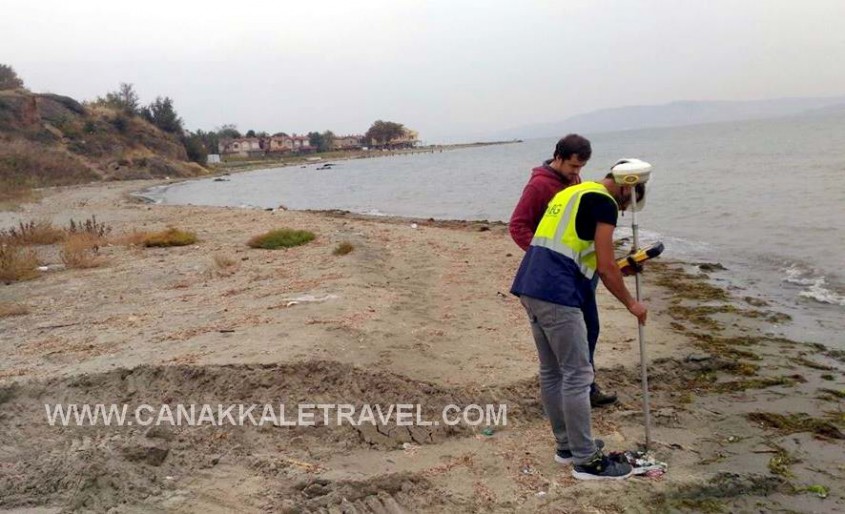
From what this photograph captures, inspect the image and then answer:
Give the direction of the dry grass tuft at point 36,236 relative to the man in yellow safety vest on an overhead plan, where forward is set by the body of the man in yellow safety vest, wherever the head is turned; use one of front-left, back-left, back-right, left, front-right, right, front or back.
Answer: back-left

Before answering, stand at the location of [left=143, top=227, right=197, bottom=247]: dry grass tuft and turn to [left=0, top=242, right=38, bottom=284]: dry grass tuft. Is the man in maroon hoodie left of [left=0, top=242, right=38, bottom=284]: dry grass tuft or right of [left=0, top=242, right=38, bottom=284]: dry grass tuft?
left

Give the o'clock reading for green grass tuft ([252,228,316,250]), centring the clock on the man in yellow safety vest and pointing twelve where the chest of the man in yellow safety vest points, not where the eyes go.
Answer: The green grass tuft is roughly at 8 o'clock from the man in yellow safety vest.

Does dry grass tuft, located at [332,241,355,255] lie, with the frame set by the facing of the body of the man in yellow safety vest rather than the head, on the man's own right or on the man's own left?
on the man's own left

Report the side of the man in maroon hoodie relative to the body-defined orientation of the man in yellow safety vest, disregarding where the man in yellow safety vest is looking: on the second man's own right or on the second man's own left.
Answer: on the second man's own left

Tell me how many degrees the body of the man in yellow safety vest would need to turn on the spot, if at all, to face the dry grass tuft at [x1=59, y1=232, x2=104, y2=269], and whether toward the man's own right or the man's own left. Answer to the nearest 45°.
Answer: approximately 135° to the man's own left

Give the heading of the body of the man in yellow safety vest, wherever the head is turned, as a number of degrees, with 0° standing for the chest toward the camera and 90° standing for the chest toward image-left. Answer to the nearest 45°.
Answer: approximately 270°

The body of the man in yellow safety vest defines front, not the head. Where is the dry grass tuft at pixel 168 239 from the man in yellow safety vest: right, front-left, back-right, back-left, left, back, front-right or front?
back-left

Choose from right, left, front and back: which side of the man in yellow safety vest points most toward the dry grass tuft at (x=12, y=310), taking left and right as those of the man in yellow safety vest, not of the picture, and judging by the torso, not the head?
back
